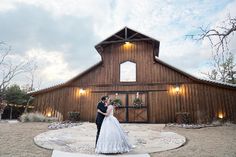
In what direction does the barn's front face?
toward the camera

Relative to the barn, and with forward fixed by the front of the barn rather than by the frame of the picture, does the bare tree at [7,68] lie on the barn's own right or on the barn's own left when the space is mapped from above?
on the barn's own right
